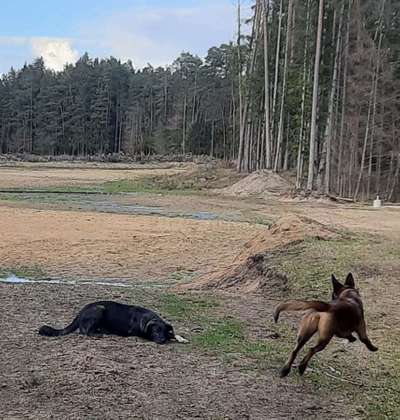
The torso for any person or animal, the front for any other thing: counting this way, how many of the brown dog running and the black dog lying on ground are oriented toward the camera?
0

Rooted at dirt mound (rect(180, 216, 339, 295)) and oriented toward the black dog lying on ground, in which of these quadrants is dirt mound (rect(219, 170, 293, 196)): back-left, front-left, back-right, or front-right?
back-right

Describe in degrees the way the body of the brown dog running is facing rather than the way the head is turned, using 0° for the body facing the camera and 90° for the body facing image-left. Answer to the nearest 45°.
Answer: approximately 225°

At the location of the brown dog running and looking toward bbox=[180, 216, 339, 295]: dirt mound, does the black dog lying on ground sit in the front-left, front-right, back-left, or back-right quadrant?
front-left

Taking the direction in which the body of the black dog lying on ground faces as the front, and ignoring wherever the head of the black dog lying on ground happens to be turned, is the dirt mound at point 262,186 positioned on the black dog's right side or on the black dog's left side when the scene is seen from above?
on the black dog's left side

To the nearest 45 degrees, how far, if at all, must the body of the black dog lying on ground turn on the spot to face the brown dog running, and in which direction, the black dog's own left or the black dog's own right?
approximately 45° to the black dog's own right

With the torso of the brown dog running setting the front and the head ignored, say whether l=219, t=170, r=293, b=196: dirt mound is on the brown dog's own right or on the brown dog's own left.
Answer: on the brown dog's own left

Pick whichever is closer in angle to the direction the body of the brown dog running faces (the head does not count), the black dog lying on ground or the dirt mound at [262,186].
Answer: the dirt mound

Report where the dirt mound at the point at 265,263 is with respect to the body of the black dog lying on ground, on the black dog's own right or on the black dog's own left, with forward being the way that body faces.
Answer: on the black dog's own left

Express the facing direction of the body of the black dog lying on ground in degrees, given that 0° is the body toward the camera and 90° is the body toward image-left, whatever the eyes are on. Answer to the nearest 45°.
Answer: approximately 270°

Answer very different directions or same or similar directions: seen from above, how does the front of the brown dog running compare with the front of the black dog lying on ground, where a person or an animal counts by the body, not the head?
same or similar directions
